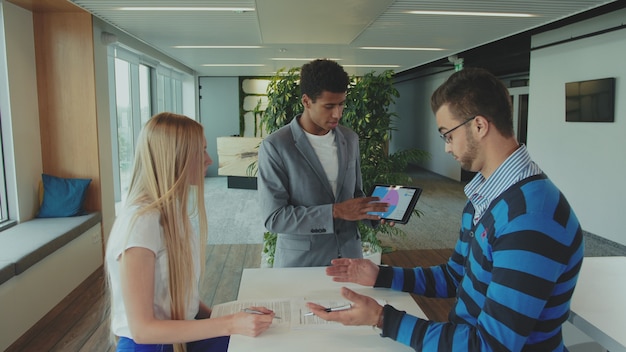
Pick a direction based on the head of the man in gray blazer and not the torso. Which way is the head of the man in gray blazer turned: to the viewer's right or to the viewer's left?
to the viewer's right

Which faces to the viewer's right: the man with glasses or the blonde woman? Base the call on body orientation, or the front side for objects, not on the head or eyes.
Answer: the blonde woman

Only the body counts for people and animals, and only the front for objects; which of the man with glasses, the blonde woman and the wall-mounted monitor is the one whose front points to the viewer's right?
the blonde woman

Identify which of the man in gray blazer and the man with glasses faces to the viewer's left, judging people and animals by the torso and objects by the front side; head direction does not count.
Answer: the man with glasses

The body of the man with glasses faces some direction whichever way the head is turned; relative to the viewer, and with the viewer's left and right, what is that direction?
facing to the left of the viewer

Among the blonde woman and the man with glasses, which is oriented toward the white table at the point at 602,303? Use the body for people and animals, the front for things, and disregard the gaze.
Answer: the blonde woman

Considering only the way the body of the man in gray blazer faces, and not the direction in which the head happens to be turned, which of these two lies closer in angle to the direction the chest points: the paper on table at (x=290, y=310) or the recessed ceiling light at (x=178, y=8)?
the paper on table

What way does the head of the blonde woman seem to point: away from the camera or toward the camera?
away from the camera

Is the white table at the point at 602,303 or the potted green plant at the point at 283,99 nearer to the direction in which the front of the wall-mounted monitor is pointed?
the potted green plant

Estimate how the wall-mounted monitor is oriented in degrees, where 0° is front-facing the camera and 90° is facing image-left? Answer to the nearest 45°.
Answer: approximately 45°

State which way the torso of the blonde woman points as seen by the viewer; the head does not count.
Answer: to the viewer's right
